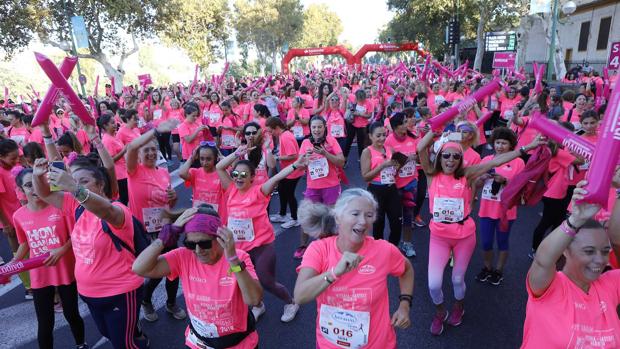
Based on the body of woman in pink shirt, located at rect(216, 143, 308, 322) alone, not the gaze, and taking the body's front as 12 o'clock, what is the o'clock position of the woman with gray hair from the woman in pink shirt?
The woman with gray hair is roughly at 10 o'clock from the woman in pink shirt.

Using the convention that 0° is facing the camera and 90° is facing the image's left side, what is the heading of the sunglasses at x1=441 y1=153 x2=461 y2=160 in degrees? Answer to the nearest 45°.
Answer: approximately 0°

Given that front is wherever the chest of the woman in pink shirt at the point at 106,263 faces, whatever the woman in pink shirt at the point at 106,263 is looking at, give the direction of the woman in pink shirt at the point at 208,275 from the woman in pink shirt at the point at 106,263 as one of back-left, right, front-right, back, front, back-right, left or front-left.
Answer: left

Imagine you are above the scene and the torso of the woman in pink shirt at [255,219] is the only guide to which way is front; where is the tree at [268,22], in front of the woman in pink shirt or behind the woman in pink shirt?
behind

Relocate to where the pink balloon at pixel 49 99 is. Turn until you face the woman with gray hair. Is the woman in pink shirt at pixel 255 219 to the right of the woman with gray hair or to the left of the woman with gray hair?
left

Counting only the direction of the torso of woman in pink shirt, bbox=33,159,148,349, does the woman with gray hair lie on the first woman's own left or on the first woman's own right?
on the first woman's own left

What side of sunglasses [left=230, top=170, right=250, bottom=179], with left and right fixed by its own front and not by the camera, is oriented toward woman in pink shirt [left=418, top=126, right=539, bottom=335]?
left

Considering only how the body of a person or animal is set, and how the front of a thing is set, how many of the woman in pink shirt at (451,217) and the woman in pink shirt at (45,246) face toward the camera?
2
